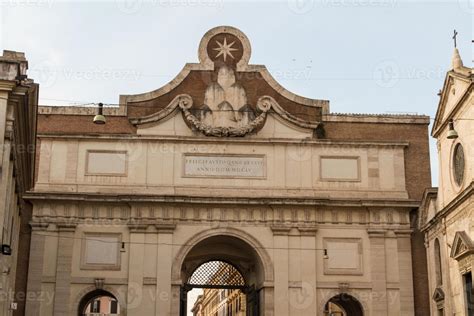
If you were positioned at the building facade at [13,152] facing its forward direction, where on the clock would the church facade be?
The church facade is roughly at 12 o'clock from the building facade.

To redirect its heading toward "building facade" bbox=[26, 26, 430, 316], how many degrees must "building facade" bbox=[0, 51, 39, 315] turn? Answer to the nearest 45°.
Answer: approximately 45° to its left

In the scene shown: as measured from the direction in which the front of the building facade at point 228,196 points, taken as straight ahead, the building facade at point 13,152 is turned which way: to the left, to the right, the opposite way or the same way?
to the left

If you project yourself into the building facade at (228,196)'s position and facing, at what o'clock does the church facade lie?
The church facade is roughly at 10 o'clock from the building facade.

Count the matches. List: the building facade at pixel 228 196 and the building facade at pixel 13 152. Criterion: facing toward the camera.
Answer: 1

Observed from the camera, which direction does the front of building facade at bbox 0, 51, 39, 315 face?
facing to the right of the viewer

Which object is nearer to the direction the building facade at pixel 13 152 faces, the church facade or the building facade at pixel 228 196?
the church facade

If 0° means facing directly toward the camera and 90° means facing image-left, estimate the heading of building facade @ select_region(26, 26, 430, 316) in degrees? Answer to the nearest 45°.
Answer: approximately 0°

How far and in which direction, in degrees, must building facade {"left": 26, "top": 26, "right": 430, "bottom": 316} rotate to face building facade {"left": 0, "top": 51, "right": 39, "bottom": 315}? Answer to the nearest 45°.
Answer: approximately 45° to its right

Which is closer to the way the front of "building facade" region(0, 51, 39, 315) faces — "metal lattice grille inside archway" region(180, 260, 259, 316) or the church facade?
the church facade

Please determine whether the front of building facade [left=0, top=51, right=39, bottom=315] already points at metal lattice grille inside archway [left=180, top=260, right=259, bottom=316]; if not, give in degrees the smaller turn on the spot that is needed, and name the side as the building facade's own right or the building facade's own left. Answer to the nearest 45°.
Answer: approximately 45° to the building facade's own left
